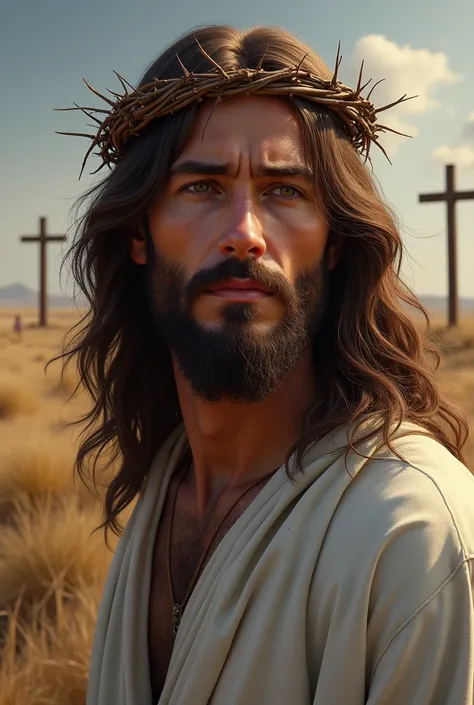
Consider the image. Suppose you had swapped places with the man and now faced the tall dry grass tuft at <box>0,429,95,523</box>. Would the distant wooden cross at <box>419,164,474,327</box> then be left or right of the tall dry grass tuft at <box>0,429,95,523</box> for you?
right

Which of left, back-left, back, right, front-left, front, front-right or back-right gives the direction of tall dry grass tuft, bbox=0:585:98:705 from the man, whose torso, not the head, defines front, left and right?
right

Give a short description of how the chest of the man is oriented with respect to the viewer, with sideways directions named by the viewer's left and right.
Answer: facing the viewer and to the left of the viewer

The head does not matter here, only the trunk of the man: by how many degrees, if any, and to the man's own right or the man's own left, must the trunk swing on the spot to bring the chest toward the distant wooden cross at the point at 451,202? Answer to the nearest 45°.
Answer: approximately 135° to the man's own right

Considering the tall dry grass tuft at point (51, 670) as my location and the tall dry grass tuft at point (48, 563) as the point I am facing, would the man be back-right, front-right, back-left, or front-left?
back-right

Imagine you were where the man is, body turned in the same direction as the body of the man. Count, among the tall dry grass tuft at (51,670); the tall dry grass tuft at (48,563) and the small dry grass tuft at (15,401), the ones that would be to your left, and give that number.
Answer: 0

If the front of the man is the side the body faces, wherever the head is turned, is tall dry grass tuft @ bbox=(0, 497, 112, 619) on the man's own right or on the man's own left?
on the man's own right

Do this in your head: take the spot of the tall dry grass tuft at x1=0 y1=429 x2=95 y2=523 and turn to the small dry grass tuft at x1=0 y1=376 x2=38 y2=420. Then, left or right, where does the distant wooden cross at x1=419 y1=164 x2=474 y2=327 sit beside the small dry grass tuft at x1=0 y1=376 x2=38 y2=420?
right

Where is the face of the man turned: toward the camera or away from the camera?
toward the camera

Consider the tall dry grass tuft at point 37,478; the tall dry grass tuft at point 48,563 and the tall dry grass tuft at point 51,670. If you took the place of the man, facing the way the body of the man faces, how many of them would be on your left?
0
